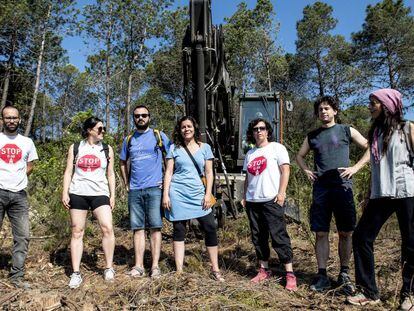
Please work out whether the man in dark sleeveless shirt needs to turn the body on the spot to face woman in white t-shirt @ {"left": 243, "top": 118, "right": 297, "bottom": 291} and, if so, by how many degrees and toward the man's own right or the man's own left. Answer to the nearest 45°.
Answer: approximately 90° to the man's own right

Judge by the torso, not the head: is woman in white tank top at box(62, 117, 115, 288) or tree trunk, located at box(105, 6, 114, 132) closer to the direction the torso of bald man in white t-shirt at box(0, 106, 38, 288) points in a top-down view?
the woman in white tank top

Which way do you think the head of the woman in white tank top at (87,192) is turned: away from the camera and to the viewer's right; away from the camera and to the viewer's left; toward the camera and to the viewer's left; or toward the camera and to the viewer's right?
toward the camera and to the viewer's right

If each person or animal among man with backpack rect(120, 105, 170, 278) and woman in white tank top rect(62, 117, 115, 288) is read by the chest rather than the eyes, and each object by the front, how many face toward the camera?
2

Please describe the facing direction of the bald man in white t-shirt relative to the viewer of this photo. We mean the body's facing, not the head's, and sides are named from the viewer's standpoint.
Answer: facing the viewer

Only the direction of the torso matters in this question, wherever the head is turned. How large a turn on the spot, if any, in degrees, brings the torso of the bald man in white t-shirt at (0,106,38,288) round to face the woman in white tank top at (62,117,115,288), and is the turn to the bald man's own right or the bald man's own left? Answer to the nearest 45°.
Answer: approximately 90° to the bald man's own left

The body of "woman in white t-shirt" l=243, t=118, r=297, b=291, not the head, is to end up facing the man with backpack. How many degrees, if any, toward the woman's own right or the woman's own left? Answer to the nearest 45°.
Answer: approximately 45° to the woman's own right

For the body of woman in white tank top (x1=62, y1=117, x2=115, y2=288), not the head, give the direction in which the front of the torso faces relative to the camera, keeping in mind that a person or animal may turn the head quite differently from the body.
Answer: toward the camera

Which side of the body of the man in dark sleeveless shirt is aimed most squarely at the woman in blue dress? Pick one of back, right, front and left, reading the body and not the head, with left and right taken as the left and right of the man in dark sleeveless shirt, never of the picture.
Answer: right

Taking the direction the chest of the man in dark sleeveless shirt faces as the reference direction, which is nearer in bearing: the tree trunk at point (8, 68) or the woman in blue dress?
the woman in blue dress
